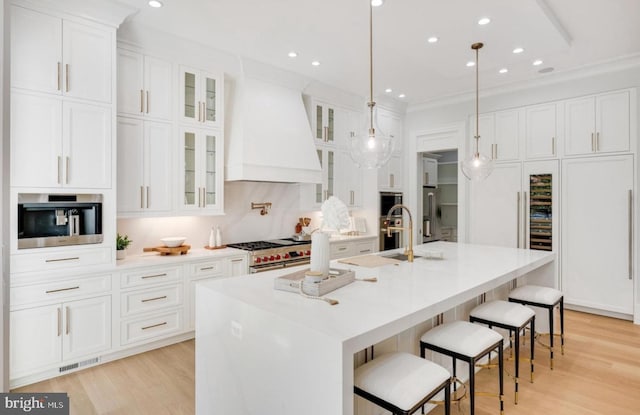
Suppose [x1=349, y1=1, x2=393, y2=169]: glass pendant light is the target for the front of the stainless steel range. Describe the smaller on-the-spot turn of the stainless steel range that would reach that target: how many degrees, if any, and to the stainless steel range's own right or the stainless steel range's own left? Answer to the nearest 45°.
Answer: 0° — it already faces it

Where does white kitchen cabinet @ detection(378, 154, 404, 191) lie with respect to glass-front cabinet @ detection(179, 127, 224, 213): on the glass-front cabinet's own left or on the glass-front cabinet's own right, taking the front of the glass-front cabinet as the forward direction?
on the glass-front cabinet's own left

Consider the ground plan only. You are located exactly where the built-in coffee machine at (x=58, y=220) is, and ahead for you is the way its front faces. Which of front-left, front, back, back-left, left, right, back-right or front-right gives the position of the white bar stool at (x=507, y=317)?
front-left

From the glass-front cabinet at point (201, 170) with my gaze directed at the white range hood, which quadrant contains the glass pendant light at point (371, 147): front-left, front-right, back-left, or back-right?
front-right

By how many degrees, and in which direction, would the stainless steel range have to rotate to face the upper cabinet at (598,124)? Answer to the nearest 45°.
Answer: approximately 45° to its left

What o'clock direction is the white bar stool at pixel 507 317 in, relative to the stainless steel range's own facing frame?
The white bar stool is roughly at 12 o'clock from the stainless steel range.

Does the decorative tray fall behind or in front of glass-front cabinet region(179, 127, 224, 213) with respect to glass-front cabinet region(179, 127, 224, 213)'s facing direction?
in front

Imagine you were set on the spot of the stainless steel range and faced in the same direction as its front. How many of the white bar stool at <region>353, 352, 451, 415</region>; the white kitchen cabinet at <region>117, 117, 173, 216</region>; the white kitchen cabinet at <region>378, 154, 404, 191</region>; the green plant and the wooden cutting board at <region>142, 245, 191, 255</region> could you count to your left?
1

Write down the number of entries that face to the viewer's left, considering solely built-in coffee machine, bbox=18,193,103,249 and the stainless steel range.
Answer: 0

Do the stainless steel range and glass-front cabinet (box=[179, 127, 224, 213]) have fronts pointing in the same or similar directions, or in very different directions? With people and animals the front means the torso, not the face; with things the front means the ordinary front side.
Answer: same or similar directions

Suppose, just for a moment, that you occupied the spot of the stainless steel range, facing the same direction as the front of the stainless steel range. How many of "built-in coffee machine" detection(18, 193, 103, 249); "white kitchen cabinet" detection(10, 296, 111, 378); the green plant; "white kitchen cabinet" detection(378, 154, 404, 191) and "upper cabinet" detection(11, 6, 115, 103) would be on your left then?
1

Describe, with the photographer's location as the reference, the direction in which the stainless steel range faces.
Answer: facing the viewer and to the right of the viewer

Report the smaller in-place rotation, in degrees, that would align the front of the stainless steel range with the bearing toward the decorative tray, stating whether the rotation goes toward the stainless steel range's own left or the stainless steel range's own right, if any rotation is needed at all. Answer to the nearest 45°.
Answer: approximately 45° to the stainless steel range's own right
